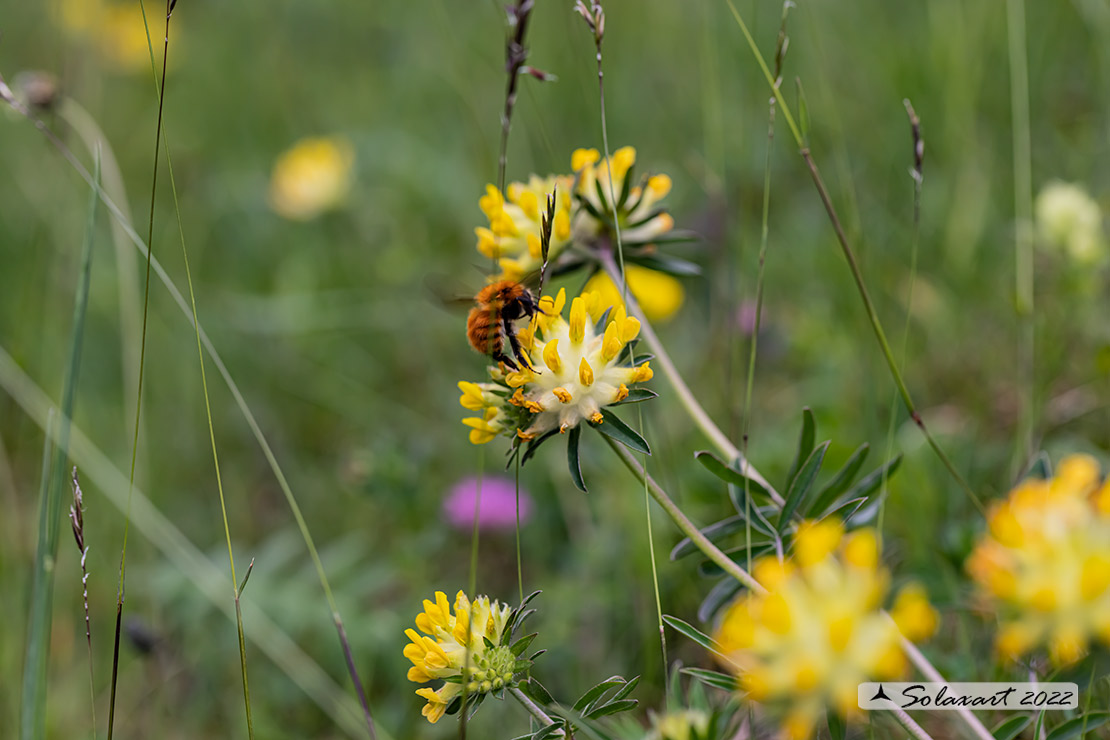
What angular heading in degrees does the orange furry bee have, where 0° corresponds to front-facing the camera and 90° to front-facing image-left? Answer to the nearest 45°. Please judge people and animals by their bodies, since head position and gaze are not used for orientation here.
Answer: approximately 270°

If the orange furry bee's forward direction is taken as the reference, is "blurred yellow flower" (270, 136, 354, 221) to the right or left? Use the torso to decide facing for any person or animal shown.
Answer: on its left

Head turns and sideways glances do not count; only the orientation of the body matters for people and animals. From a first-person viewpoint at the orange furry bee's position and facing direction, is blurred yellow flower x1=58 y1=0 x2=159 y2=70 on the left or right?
on its left

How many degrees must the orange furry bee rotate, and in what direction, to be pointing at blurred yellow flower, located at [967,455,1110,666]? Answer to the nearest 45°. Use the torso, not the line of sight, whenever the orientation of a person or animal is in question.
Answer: approximately 45° to its right

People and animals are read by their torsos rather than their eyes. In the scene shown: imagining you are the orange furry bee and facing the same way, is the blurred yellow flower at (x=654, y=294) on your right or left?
on your left

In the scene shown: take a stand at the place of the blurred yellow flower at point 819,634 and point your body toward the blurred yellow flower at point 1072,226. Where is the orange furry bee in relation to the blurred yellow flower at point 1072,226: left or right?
left
